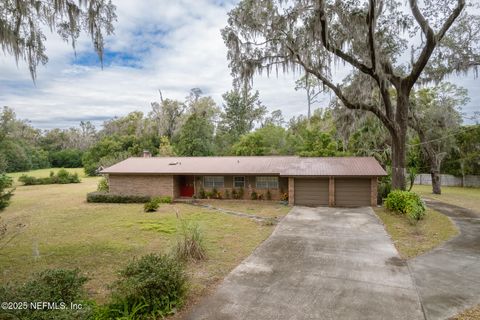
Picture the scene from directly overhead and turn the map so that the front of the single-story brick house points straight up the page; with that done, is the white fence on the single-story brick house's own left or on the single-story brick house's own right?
on the single-story brick house's own left

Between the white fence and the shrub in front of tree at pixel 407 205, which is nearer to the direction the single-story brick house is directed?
the shrub in front of tree

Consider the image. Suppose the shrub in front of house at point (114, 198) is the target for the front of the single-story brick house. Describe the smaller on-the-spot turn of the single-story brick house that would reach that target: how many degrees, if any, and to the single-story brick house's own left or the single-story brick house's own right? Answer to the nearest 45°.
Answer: approximately 90° to the single-story brick house's own right

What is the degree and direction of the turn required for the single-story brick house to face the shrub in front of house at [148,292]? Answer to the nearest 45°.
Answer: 0° — it already faces it

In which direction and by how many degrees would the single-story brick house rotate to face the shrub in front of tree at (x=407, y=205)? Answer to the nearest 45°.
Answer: approximately 45° to its left

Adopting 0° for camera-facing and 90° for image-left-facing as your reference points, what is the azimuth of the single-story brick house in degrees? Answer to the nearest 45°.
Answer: approximately 0°
